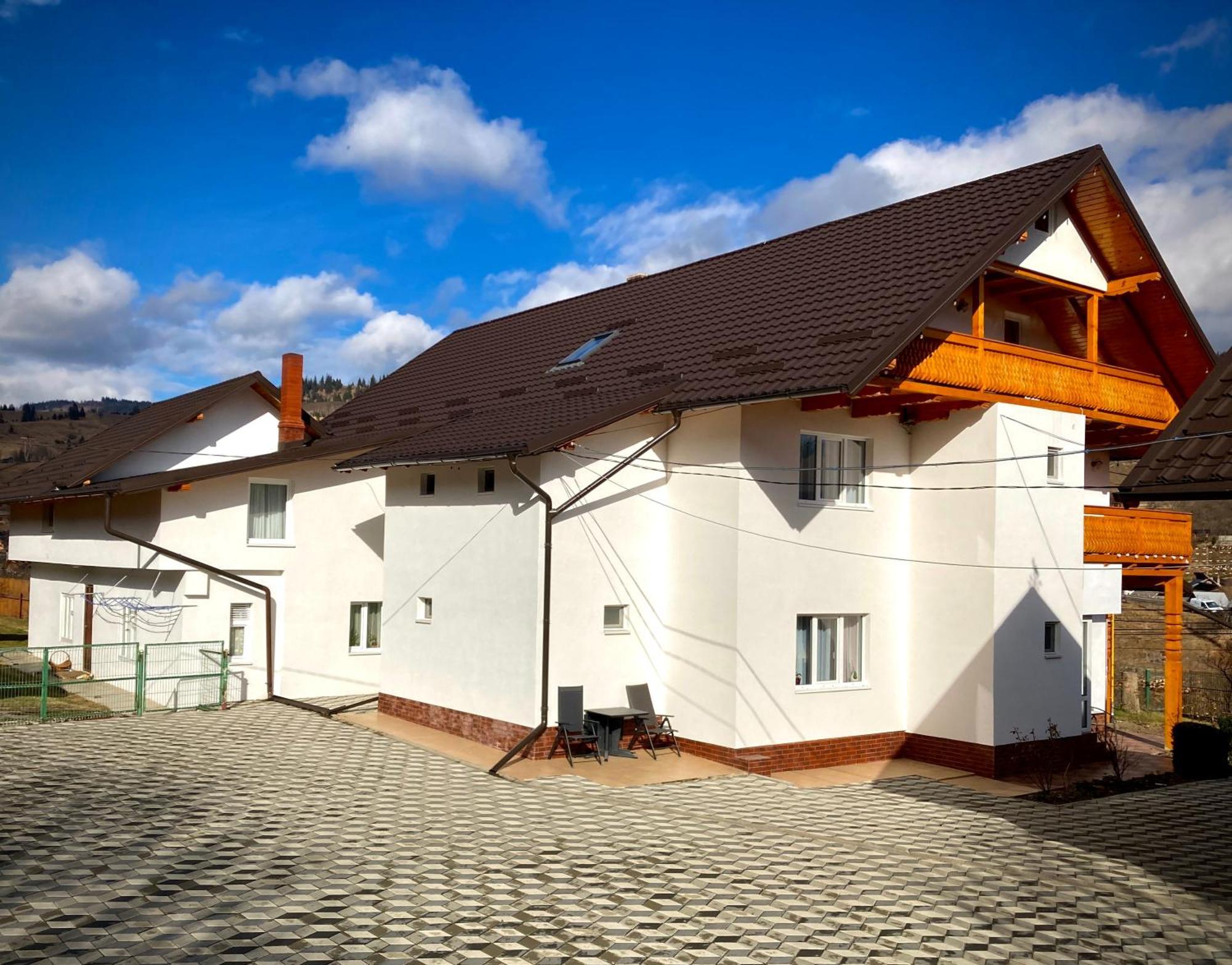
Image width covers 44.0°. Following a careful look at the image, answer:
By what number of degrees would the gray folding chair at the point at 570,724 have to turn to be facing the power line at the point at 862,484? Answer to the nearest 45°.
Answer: approximately 45° to its left

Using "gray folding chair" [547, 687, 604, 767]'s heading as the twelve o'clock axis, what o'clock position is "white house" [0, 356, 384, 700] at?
The white house is roughly at 6 o'clock from the gray folding chair.

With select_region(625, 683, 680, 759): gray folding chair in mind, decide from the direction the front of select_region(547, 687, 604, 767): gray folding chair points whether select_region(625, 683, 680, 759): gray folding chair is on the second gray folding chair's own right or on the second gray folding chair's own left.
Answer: on the second gray folding chair's own left

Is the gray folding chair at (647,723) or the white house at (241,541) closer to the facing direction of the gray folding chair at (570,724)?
the gray folding chair

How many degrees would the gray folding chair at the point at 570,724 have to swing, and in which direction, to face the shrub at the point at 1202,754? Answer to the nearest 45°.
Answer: approximately 45° to its left

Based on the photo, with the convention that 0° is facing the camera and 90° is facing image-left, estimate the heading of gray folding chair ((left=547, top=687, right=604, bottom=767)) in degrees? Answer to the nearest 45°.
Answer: approximately 315°
